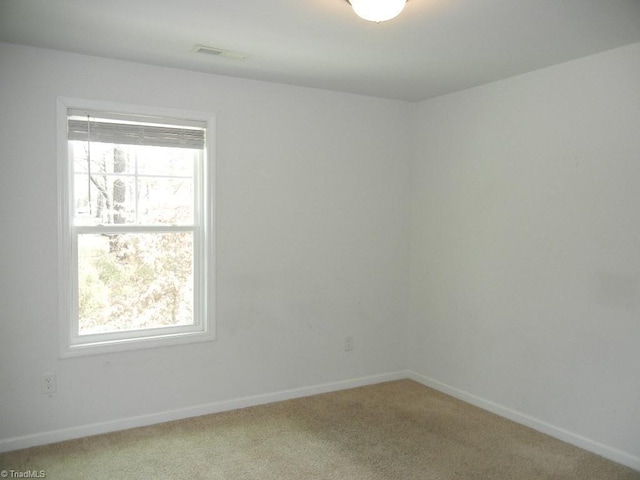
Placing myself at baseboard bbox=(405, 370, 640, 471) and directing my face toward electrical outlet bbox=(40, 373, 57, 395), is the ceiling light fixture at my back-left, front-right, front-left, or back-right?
front-left

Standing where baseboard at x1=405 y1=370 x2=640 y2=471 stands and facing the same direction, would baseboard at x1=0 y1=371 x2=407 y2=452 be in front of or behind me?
in front

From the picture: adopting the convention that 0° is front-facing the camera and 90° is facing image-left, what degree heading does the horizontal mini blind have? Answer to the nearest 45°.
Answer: approximately 0°

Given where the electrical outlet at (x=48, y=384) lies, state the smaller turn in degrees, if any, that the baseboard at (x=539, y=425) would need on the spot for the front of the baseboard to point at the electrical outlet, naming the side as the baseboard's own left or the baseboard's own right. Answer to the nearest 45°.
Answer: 0° — it already faces it

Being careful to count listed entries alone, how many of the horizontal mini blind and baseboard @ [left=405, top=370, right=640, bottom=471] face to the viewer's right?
0

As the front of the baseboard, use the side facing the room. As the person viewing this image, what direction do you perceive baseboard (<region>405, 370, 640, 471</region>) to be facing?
facing the viewer and to the left of the viewer

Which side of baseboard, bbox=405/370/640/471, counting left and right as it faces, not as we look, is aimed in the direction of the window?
front

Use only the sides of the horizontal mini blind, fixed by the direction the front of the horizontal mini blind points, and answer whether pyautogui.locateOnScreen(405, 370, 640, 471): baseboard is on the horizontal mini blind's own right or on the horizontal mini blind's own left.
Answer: on the horizontal mini blind's own left

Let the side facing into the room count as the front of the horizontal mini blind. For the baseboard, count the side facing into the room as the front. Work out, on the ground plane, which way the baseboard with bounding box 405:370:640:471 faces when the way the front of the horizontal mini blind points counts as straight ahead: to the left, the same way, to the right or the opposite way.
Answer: to the right
